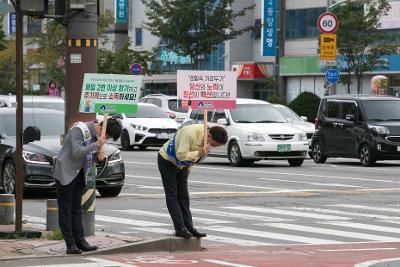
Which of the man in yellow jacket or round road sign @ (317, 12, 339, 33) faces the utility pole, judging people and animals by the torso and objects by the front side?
the round road sign

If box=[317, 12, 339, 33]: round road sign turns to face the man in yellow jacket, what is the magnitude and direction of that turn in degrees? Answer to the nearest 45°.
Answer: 0° — it already faces them

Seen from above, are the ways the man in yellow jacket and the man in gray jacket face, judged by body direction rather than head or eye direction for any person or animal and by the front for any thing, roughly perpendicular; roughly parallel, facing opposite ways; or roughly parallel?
roughly parallel

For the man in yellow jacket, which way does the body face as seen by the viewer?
to the viewer's right

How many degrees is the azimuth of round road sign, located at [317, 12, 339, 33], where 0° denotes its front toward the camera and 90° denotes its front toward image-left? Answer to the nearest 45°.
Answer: approximately 0°

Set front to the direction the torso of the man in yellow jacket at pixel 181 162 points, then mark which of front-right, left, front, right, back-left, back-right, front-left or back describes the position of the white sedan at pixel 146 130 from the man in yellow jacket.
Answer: left

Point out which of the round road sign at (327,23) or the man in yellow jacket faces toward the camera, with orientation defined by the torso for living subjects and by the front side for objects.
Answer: the round road sign

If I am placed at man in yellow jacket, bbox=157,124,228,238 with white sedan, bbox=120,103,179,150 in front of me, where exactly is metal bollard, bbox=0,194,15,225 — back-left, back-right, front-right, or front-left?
front-left

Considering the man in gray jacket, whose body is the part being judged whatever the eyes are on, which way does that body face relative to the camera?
to the viewer's right

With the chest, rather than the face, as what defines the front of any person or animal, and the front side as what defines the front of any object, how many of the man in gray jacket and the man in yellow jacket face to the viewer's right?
2

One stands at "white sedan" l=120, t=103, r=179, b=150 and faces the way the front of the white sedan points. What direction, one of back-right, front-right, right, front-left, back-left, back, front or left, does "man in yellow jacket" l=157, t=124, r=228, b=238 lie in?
front-right
